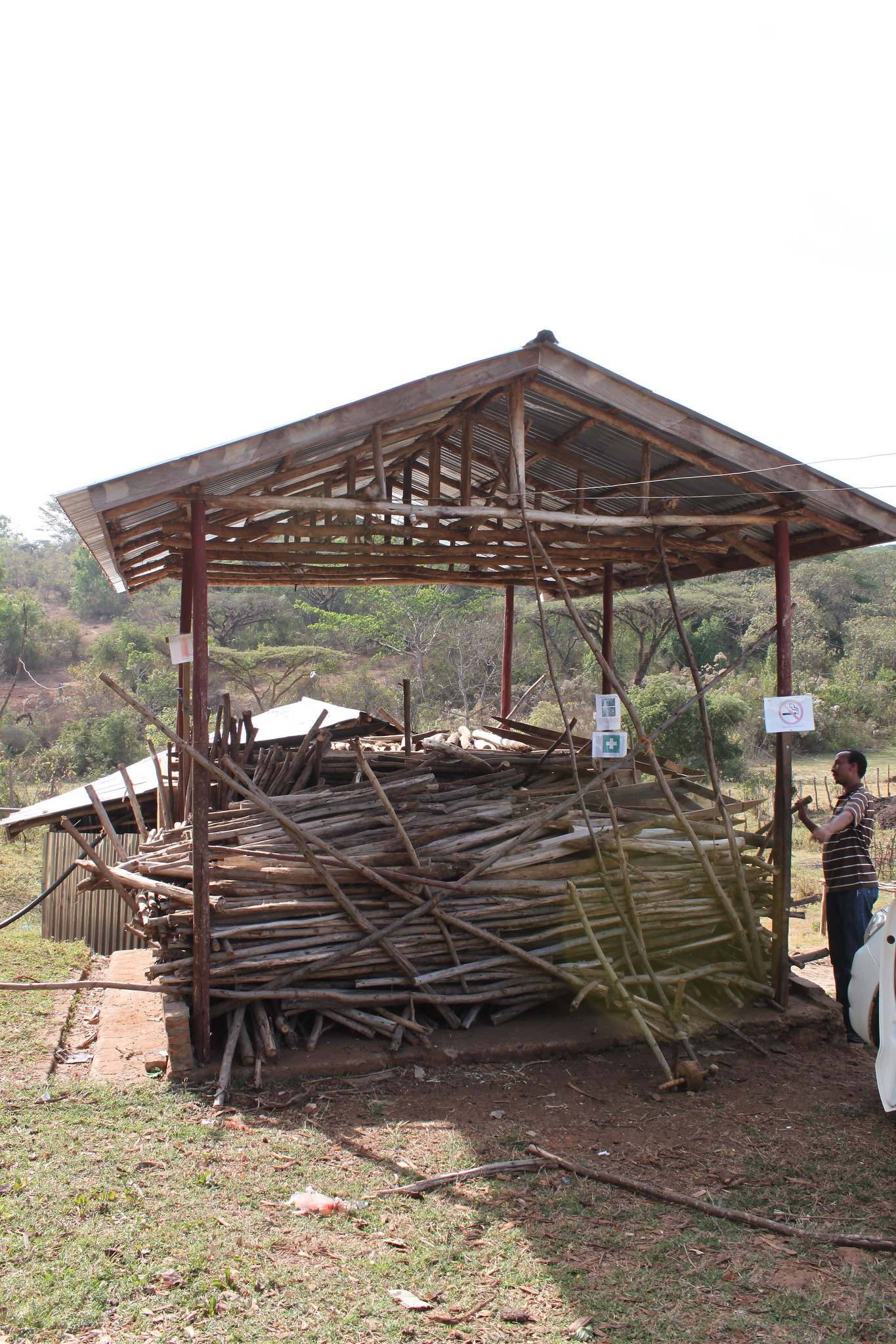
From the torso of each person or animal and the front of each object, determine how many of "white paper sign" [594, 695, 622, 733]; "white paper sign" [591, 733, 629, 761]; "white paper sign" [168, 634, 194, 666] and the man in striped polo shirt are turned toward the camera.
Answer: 3

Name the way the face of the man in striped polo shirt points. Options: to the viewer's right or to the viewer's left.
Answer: to the viewer's left

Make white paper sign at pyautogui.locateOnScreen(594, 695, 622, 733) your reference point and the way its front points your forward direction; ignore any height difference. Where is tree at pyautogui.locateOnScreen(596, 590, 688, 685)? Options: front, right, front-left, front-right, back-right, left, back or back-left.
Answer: back

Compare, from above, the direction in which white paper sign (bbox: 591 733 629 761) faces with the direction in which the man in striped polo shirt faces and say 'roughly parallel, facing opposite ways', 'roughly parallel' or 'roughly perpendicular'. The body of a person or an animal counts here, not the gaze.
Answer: roughly perpendicular

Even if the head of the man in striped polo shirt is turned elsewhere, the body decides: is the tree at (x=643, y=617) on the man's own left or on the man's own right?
on the man's own right

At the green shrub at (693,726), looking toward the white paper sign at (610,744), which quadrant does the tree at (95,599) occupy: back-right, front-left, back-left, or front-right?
back-right

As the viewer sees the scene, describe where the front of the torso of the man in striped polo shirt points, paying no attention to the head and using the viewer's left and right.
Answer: facing to the left of the viewer

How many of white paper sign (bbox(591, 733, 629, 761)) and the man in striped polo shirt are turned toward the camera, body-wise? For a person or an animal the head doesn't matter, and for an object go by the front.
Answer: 1

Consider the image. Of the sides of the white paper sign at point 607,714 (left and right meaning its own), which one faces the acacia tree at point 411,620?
back

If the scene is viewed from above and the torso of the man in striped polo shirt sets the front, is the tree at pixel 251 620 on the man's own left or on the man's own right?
on the man's own right
